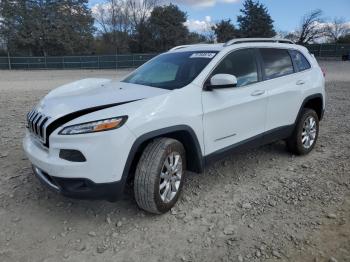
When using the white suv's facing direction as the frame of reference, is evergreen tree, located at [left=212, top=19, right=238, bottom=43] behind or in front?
behind

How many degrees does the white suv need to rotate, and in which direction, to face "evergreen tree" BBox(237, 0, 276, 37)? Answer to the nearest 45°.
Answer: approximately 135° to its right

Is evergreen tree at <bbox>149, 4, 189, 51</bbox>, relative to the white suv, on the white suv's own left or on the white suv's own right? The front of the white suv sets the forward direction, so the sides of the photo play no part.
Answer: on the white suv's own right

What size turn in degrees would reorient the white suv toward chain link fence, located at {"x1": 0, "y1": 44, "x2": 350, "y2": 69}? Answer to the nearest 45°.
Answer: approximately 135° to its right

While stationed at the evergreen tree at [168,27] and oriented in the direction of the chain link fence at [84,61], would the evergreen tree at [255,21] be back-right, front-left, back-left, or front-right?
back-left

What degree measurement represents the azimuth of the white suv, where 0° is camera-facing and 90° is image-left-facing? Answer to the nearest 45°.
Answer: approximately 45°
